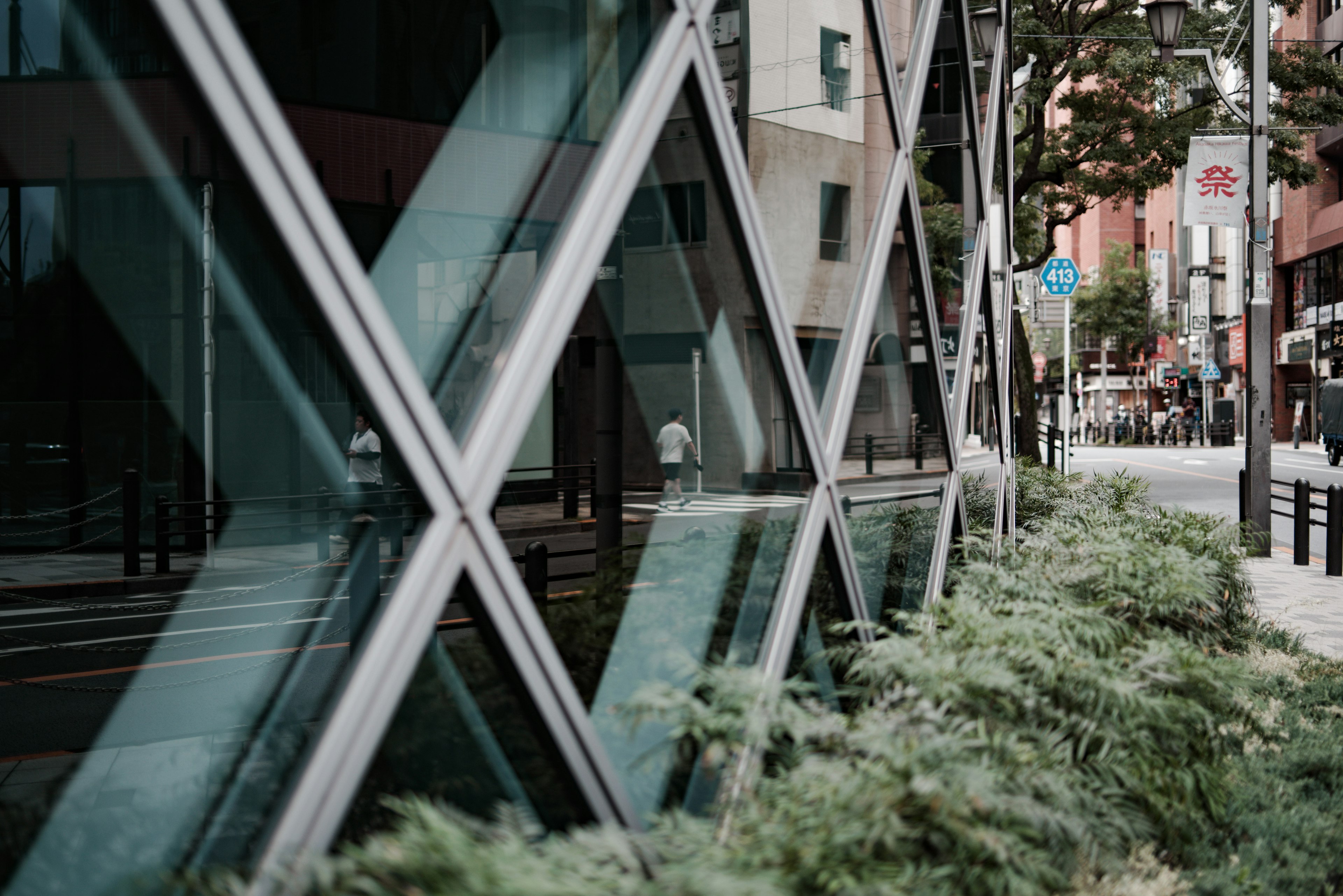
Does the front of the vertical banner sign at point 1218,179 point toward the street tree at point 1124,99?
no

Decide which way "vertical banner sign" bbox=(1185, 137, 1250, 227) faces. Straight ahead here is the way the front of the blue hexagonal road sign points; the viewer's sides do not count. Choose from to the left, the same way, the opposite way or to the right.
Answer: the same way

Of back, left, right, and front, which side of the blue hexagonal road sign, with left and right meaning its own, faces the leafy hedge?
front

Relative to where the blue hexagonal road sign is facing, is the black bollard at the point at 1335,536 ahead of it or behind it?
ahead

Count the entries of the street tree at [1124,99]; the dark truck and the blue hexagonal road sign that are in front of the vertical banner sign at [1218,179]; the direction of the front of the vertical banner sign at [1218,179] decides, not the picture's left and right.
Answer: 0

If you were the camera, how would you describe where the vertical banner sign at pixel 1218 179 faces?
facing the viewer

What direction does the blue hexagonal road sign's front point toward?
toward the camera

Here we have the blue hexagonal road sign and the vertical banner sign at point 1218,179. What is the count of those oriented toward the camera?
2

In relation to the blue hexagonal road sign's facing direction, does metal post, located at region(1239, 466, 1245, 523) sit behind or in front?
in front

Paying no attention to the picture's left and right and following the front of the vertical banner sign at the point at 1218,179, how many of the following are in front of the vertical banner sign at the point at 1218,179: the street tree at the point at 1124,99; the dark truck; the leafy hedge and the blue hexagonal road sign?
1

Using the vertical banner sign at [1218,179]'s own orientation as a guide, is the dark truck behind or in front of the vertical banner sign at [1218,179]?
behind

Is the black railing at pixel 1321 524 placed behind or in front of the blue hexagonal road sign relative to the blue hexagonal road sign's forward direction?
in front

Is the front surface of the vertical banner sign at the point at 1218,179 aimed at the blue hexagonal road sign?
no
